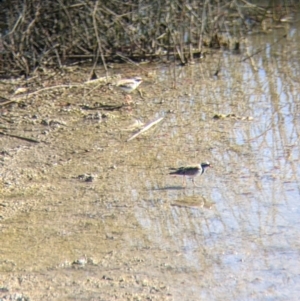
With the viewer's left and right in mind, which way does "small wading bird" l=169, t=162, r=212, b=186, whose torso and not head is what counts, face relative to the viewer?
facing to the right of the viewer

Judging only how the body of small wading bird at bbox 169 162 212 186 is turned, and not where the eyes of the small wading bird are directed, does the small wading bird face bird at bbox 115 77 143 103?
no

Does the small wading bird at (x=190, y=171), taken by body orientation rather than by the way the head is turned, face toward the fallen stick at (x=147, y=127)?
no
